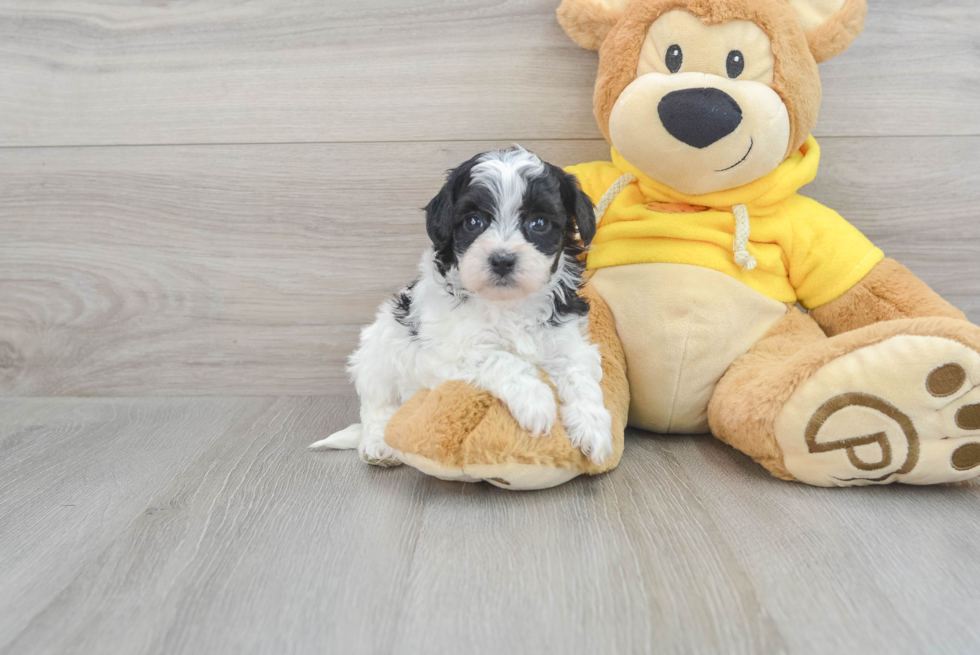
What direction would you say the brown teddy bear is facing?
toward the camera

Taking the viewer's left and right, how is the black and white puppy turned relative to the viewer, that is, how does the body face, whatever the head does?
facing the viewer and to the right of the viewer
